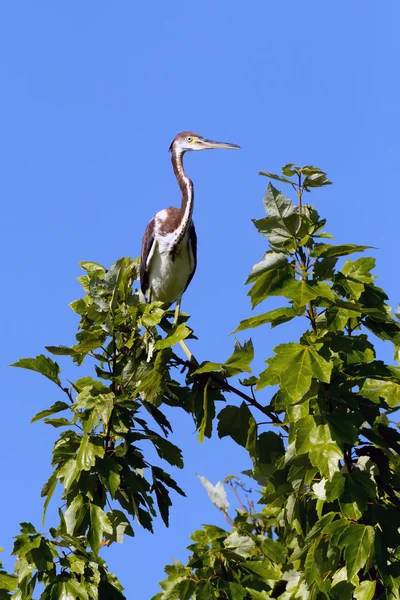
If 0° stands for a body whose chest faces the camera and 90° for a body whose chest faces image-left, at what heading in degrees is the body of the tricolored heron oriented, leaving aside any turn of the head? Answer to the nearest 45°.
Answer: approximately 315°
